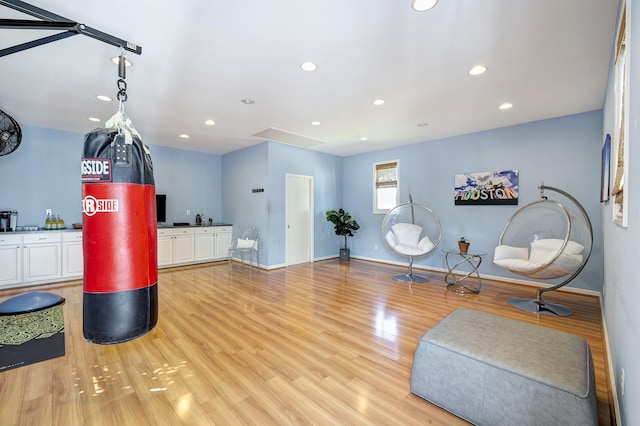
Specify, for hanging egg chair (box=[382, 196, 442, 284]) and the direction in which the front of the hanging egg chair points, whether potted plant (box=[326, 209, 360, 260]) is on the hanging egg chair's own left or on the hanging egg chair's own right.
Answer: on the hanging egg chair's own right

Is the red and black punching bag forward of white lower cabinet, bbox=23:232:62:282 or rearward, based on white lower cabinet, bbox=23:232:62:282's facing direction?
forward

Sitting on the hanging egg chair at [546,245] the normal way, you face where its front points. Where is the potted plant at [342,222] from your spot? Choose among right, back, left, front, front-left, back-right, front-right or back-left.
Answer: front-right

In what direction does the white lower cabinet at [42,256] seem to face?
toward the camera

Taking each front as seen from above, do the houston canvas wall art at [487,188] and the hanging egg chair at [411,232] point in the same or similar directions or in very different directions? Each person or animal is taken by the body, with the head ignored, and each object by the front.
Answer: same or similar directions

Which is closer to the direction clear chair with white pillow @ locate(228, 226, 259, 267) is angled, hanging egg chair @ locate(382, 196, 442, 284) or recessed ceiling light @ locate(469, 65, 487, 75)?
the recessed ceiling light

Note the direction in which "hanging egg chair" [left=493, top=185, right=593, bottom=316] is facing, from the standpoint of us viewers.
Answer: facing the viewer and to the left of the viewer

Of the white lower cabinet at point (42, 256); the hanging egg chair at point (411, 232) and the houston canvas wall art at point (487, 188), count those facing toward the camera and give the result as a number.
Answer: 3

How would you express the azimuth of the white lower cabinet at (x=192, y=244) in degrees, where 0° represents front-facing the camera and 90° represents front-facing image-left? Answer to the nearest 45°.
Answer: approximately 315°

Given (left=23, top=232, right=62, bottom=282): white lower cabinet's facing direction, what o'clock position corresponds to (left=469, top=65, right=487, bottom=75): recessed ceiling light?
The recessed ceiling light is roughly at 11 o'clock from the white lower cabinet.

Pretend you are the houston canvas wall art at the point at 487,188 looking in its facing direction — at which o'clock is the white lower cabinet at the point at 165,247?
The white lower cabinet is roughly at 2 o'clock from the houston canvas wall art.

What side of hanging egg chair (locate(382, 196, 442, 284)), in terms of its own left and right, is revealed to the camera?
front
